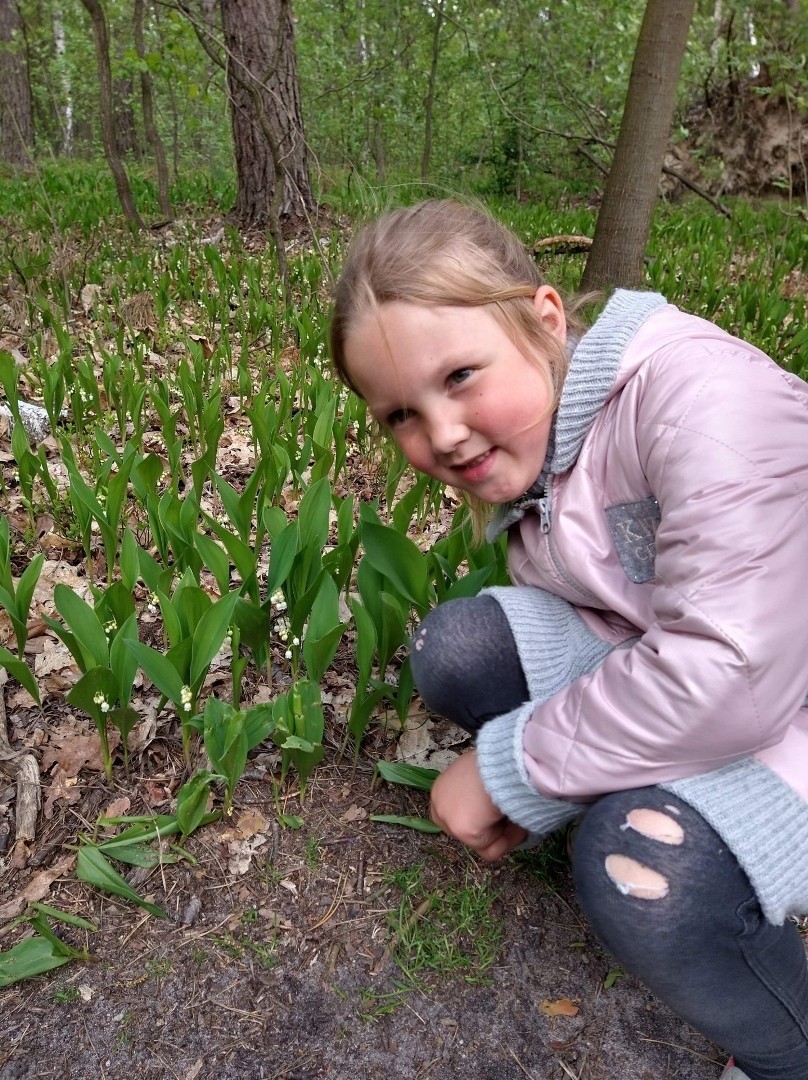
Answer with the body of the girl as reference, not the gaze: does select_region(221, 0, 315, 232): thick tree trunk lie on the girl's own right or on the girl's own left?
on the girl's own right

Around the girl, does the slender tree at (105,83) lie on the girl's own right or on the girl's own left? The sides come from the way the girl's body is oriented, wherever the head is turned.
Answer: on the girl's own right

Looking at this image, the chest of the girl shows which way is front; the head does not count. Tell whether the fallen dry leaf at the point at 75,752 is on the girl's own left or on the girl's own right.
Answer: on the girl's own right

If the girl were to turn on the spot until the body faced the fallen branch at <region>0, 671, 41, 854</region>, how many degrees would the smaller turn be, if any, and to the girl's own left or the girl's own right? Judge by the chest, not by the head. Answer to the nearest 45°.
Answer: approximately 45° to the girl's own right

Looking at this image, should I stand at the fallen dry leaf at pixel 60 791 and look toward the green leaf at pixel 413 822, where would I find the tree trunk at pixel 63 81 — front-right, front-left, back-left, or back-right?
back-left

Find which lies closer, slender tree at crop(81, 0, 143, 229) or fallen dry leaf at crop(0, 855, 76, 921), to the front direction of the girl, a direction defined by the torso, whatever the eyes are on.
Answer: the fallen dry leaf

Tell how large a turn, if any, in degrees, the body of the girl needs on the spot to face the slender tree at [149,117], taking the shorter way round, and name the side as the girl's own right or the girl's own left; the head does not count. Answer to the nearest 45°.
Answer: approximately 90° to the girl's own right

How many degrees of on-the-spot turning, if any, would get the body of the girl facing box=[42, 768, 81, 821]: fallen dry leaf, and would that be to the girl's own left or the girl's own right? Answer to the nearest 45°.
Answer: approximately 45° to the girl's own right

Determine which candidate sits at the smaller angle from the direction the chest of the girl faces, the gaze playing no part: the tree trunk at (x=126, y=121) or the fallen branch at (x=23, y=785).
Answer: the fallen branch

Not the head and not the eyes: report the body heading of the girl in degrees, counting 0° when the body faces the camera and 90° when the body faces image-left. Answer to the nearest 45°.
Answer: approximately 45°
